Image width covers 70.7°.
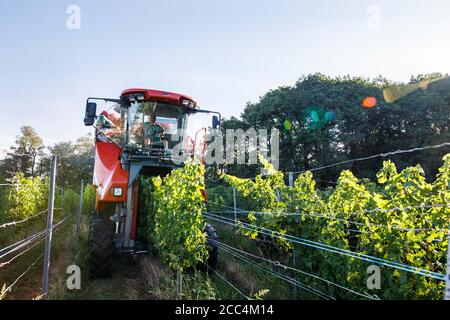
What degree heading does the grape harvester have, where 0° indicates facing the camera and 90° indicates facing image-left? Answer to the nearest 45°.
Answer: approximately 315°
